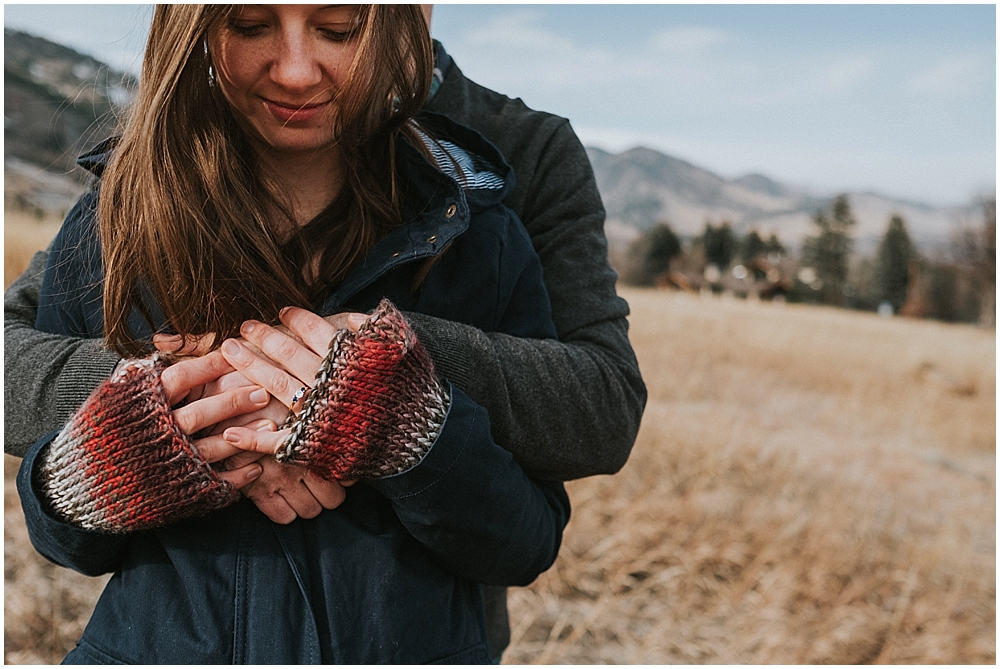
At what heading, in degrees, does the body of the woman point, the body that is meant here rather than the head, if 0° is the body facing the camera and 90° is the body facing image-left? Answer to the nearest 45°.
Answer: approximately 0°

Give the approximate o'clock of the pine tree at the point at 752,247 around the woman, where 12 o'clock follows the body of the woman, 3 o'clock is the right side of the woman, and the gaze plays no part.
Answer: The pine tree is roughly at 7 o'clock from the woman.

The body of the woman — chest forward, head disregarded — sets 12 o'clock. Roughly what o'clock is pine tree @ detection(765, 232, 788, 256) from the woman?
The pine tree is roughly at 7 o'clock from the woman.

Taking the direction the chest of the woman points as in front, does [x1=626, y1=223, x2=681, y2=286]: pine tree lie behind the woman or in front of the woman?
behind

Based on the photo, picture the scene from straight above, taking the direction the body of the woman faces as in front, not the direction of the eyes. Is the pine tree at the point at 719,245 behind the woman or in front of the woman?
behind

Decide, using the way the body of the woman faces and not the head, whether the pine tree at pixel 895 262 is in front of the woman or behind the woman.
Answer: behind
